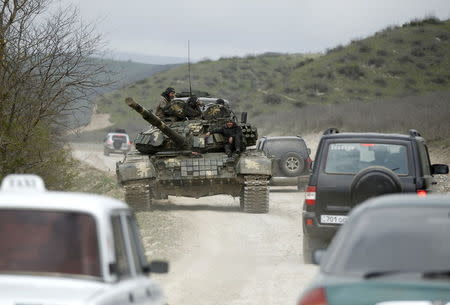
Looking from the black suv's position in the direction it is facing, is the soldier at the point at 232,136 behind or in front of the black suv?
in front

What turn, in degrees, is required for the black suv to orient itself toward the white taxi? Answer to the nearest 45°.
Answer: approximately 180°

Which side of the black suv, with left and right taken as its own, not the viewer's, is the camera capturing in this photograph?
back

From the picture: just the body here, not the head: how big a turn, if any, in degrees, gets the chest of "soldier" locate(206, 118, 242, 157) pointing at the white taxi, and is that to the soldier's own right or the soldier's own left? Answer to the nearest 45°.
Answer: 0° — they already face it

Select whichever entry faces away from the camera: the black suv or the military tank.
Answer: the black suv

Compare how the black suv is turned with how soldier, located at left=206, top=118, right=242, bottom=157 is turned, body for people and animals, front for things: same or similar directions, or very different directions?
very different directions

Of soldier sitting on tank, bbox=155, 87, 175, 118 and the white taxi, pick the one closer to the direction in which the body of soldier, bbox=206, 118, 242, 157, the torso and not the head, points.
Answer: the white taxi

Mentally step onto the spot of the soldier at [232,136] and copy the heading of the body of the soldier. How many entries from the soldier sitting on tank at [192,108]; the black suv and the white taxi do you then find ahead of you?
2

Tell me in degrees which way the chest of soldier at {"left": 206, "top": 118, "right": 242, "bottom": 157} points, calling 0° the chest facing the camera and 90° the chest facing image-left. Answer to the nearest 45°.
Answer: approximately 0°

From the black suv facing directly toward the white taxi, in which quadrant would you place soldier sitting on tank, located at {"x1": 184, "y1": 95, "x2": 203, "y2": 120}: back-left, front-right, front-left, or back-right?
back-right

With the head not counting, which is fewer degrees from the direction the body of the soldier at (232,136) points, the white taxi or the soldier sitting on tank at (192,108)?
the white taxi

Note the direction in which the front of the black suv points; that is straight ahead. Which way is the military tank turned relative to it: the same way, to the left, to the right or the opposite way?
the opposite way

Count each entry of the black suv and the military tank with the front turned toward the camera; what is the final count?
1

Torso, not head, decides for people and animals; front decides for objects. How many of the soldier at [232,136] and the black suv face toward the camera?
1
